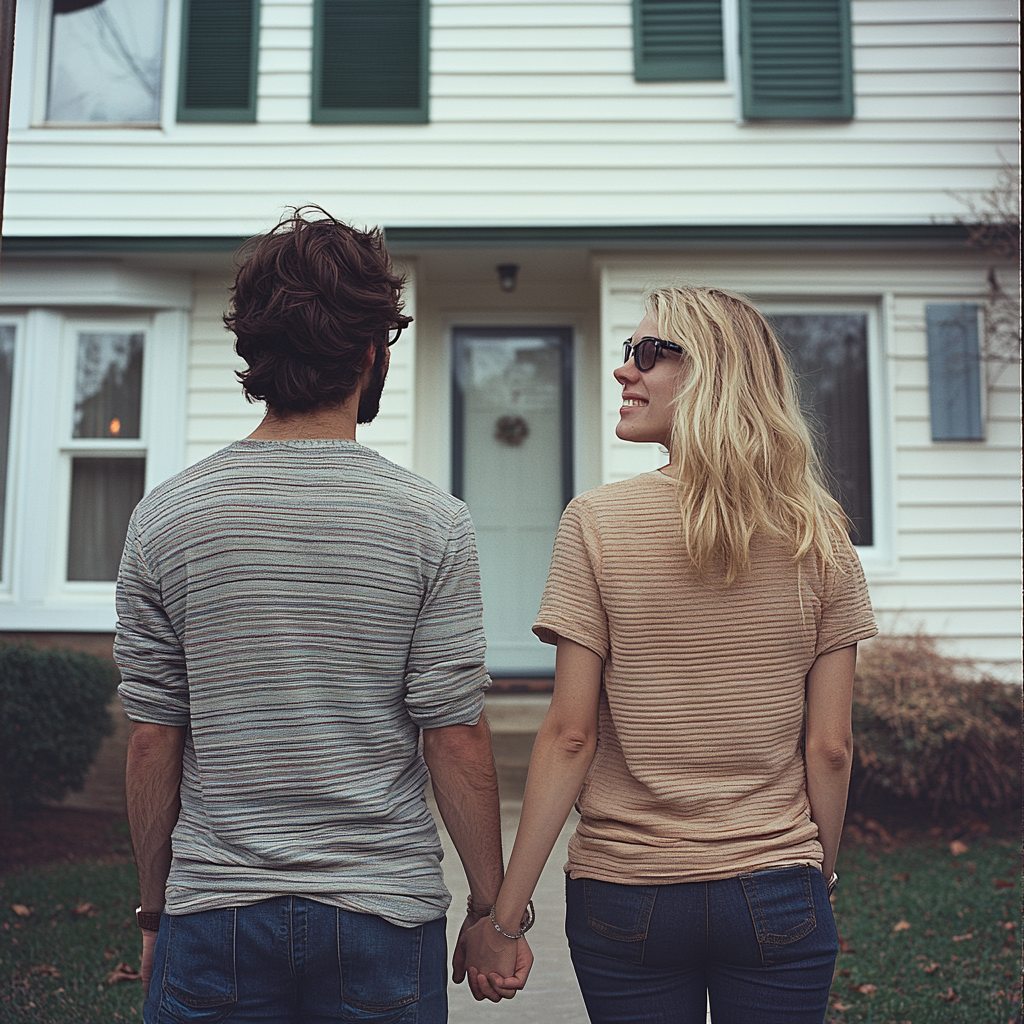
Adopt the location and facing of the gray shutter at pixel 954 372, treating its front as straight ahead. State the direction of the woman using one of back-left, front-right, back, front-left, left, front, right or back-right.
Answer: front

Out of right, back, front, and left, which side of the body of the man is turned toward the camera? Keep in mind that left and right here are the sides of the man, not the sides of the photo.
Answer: back

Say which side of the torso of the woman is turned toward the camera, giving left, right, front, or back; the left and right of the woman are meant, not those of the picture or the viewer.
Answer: back

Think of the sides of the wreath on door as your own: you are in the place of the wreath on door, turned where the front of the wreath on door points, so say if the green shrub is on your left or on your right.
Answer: on your right

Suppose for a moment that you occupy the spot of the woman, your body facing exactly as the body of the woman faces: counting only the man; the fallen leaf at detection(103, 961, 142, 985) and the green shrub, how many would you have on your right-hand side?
0

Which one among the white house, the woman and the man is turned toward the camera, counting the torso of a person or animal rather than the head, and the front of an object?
the white house

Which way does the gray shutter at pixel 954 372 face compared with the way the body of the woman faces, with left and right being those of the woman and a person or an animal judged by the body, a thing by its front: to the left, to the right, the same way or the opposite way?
the opposite way

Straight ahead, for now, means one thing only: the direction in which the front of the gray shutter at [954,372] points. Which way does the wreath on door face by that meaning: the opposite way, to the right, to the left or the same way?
the same way

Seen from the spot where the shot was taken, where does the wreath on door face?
facing the viewer

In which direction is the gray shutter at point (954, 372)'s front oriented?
toward the camera

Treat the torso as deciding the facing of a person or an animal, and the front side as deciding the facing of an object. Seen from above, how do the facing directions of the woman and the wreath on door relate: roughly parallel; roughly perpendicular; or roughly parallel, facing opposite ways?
roughly parallel, facing opposite ways

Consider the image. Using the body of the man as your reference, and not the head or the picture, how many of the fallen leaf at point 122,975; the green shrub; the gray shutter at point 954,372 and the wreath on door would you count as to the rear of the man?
0

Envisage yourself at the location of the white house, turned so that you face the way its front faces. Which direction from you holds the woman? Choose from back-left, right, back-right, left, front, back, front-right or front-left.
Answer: front

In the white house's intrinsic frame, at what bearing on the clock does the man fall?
The man is roughly at 12 o'clock from the white house.

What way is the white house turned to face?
toward the camera

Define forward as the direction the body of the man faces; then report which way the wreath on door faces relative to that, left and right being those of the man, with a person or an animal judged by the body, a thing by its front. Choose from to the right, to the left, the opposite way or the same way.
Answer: the opposite way

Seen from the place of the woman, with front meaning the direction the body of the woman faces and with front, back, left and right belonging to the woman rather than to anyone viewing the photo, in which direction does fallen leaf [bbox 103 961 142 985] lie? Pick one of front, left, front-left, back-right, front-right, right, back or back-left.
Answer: front-left

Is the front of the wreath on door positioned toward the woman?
yes

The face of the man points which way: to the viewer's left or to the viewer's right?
to the viewer's right
